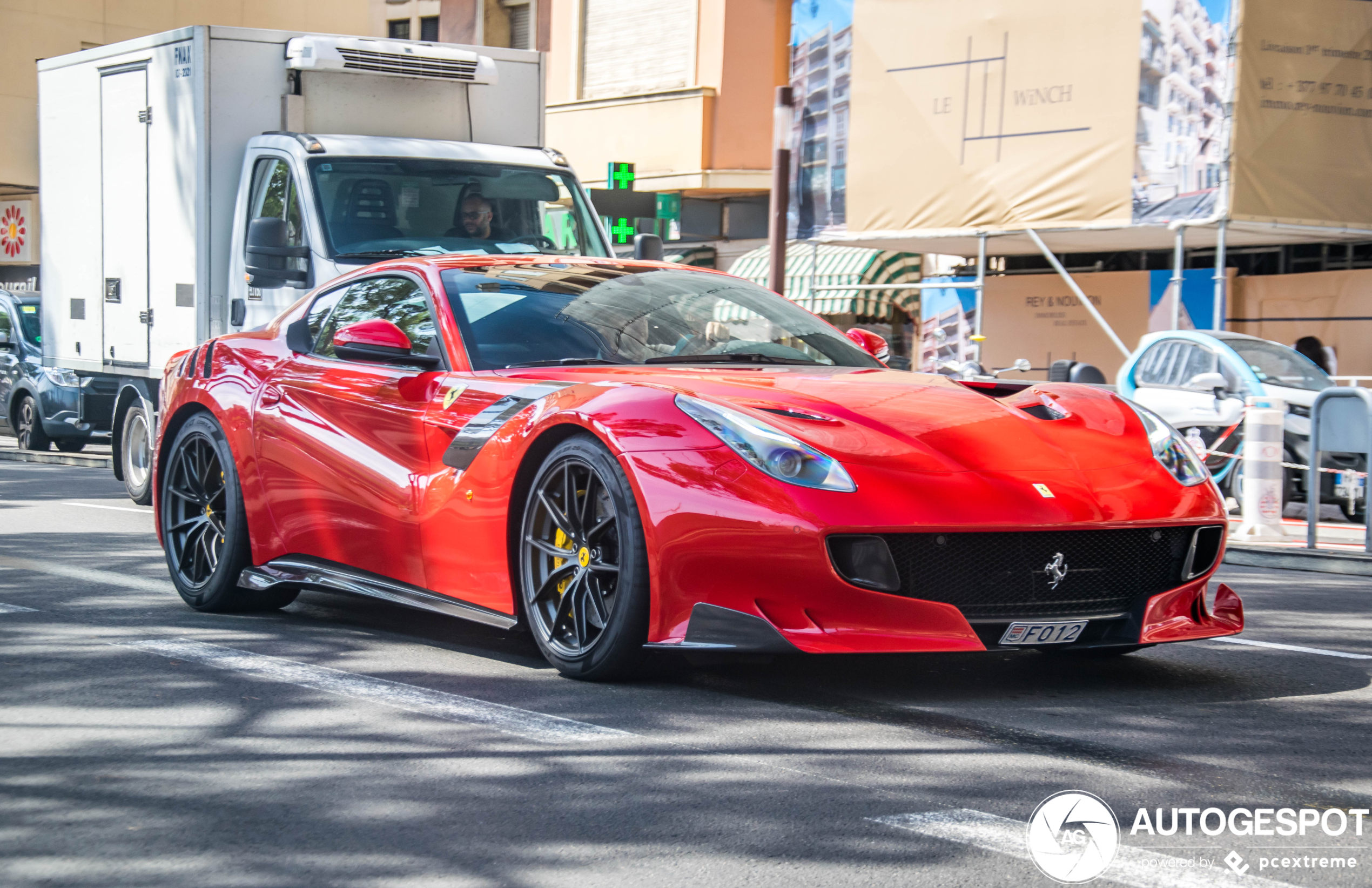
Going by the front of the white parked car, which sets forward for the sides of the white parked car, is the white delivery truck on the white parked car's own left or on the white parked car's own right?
on the white parked car's own right

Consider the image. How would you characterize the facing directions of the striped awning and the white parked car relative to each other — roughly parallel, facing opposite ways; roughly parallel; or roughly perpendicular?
roughly perpendicular

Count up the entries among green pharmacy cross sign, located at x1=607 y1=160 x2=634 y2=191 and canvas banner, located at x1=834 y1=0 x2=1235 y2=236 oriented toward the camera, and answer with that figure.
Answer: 2

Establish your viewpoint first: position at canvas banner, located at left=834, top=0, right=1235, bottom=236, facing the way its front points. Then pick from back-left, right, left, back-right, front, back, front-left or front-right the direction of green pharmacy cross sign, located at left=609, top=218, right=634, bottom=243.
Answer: back-right

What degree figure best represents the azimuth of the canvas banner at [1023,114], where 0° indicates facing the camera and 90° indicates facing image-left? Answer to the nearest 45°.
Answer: approximately 0°

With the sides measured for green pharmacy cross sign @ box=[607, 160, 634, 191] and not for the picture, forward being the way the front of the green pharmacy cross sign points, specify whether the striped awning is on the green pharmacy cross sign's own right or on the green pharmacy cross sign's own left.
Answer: on the green pharmacy cross sign's own left

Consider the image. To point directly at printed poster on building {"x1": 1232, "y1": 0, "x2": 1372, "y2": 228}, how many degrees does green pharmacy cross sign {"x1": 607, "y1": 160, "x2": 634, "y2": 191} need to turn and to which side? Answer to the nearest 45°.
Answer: approximately 45° to its left

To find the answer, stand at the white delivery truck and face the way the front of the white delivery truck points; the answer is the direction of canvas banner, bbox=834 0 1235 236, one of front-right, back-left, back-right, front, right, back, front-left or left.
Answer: left
